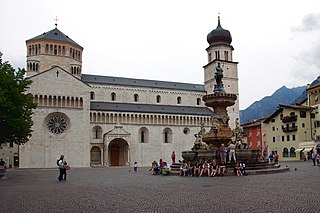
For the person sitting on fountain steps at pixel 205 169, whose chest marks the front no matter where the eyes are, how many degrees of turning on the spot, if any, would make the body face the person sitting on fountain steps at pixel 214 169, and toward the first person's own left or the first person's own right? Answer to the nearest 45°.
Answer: approximately 45° to the first person's own left

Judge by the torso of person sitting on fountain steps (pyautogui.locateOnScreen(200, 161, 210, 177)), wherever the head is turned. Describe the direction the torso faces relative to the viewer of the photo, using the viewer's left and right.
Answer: facing the viewer

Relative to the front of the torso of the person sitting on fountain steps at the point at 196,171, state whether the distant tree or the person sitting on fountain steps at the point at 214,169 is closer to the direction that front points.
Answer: the person sitting on fountain steps

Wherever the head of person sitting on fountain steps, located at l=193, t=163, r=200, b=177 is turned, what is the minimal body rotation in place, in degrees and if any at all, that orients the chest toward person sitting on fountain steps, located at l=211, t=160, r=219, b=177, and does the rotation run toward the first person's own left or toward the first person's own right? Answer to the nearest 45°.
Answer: approximately 45° to the first person's own left

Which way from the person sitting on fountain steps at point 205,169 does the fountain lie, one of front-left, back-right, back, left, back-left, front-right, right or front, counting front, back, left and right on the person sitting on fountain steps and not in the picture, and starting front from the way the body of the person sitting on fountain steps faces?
back

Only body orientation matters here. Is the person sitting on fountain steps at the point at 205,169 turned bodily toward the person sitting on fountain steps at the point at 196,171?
no

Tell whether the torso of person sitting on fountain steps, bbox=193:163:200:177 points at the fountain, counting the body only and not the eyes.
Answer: no

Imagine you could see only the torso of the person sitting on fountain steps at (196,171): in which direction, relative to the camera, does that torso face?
toward the camera

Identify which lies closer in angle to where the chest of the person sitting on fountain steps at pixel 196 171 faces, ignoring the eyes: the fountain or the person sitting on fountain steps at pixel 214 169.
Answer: the person sitting on fountain steps

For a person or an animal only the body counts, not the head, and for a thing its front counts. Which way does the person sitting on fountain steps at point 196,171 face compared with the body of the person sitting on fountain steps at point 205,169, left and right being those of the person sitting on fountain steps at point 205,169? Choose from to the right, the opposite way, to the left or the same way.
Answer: the same way

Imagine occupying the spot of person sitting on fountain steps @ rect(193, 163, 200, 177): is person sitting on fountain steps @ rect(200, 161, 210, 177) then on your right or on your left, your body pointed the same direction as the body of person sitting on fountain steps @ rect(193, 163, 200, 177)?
on your left

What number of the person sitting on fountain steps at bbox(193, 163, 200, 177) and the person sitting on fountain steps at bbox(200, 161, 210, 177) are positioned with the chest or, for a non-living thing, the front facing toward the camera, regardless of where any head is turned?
2
